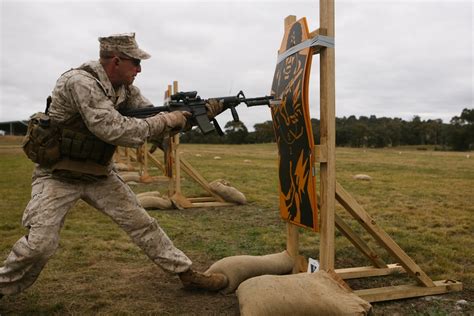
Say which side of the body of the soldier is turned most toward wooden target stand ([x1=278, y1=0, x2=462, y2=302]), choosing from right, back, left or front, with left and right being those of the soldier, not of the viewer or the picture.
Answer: front

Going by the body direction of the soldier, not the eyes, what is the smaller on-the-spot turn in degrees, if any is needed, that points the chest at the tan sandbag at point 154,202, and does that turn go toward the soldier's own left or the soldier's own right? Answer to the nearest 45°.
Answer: approximately 90° to the soldier's own left

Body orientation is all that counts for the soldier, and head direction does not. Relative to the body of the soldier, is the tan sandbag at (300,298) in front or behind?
in front

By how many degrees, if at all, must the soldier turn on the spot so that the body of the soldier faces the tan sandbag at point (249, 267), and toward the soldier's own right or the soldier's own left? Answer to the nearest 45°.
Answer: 0° — they already face it

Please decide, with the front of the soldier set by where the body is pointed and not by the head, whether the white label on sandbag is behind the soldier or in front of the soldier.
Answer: in front

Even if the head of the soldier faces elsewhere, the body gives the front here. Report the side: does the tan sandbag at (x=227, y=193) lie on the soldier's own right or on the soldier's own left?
on the soldier's own left

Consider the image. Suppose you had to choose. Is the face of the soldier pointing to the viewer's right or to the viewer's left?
to the viewer's right

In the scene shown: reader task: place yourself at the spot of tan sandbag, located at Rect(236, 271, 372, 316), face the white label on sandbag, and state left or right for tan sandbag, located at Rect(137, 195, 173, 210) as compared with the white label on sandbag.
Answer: left

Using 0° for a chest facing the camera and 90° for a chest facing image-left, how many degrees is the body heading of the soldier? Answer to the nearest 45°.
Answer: approximately 270°
